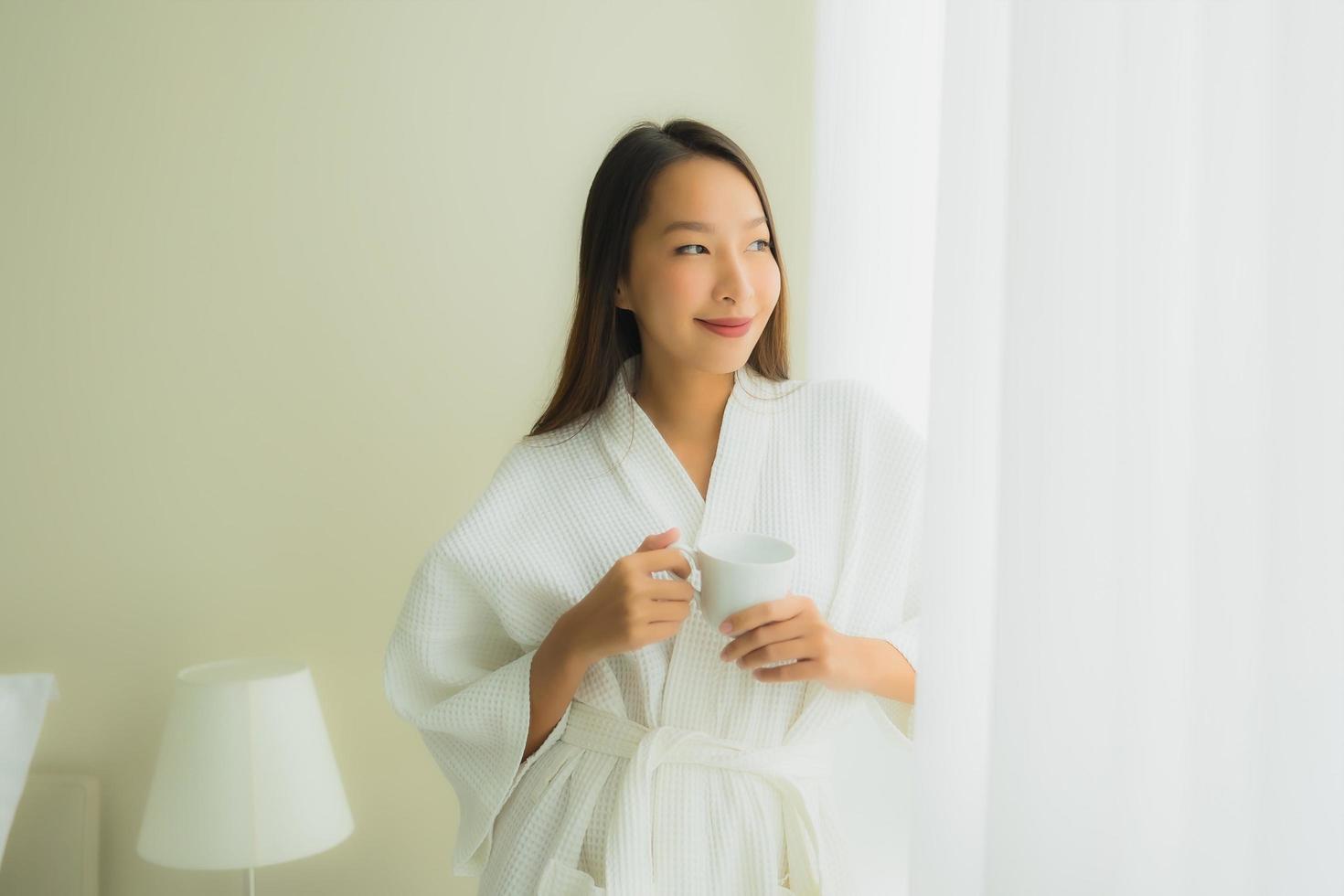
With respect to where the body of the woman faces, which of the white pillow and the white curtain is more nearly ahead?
the white curtain

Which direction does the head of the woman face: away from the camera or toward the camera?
toward the camera

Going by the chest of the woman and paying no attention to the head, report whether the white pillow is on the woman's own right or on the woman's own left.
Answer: on the woman's own right

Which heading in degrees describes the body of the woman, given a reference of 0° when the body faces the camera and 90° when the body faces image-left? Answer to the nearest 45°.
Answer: approximately 0°
